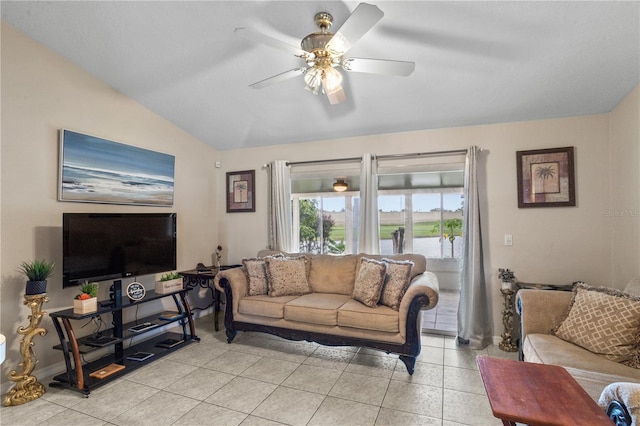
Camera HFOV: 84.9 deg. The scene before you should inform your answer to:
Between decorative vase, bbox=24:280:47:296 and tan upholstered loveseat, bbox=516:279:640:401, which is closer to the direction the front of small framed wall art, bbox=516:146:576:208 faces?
the tan upholstered loveseat

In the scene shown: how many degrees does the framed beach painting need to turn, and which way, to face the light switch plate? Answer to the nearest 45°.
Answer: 0° — it already faces it

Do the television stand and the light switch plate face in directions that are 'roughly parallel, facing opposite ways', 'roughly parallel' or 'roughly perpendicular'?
roughly perpendicular

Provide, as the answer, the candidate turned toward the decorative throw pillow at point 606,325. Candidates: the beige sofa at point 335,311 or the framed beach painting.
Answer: the framed beach painting

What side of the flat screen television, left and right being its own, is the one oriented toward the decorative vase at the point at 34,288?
right

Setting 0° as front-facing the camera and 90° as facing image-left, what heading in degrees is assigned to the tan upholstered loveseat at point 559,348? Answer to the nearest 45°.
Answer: approximately 45°

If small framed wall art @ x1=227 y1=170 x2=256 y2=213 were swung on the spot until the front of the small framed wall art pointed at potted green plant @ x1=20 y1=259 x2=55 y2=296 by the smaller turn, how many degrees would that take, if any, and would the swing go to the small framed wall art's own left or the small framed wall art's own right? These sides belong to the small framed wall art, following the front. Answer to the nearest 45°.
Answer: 0° — it already faces it

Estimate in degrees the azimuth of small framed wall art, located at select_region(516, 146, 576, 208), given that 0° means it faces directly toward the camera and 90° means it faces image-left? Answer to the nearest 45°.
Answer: approximately 0°

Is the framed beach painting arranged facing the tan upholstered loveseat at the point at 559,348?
yes

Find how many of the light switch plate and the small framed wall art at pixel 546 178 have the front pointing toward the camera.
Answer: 2
